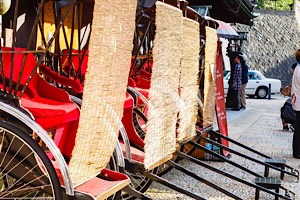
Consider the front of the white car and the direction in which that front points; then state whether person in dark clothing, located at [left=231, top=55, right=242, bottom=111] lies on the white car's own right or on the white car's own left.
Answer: on the white car's own left

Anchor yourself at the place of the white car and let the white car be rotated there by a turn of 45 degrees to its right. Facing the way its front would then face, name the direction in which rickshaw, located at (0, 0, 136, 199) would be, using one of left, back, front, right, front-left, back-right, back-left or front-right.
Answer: back-left

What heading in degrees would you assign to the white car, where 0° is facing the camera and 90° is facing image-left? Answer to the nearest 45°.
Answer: approximately 90°

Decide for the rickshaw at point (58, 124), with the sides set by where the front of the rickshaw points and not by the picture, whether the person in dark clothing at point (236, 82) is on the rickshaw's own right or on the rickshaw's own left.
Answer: on the rickshaw's own left
